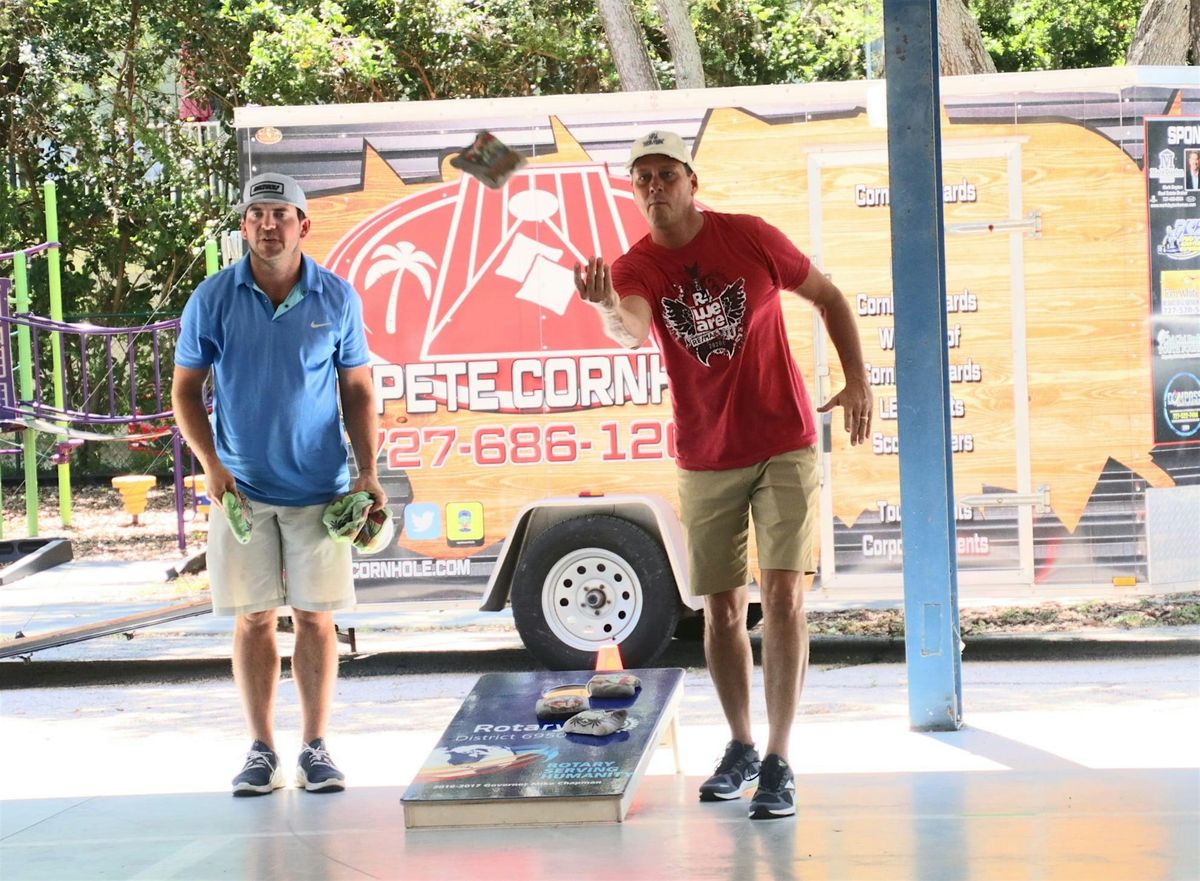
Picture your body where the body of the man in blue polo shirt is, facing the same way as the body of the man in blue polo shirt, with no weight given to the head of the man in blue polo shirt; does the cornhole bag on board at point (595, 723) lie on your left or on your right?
on your left

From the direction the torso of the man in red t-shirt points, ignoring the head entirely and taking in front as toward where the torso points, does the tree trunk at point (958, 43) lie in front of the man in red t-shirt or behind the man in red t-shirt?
behind

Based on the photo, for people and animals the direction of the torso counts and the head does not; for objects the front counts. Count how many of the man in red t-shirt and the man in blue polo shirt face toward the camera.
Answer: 2

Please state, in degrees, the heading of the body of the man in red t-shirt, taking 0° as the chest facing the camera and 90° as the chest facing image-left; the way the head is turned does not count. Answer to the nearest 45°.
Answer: approximately 0°

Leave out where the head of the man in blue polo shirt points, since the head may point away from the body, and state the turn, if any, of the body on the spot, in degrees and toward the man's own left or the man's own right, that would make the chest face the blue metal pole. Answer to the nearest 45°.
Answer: approximately 90° to the man's own left

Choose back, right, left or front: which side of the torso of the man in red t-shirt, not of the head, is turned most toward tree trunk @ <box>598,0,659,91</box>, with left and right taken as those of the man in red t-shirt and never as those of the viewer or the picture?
back

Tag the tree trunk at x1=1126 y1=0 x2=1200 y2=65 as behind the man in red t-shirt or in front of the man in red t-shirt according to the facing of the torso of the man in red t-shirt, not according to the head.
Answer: behind

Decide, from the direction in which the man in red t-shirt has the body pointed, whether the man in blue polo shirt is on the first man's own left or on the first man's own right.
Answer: on the first man's own right

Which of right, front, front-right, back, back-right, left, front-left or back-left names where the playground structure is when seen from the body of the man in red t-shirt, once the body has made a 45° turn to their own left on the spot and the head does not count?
back
